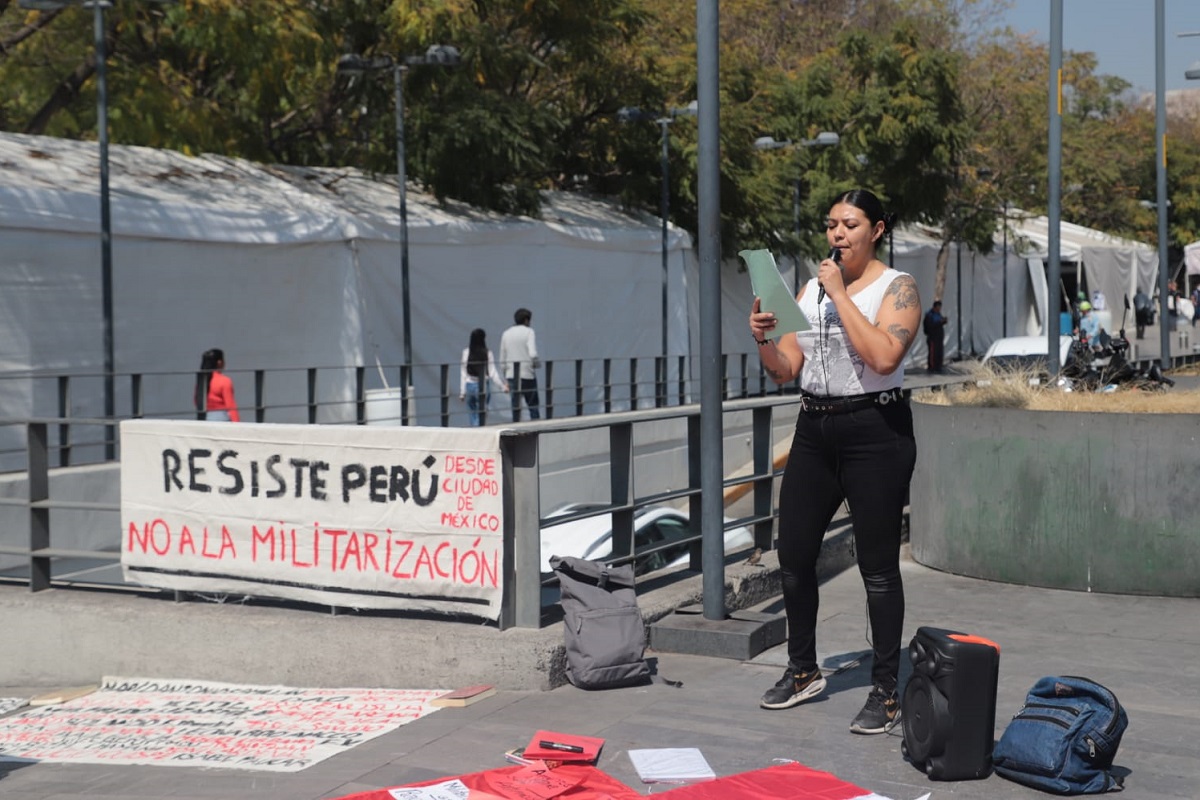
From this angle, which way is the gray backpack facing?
toward the camera

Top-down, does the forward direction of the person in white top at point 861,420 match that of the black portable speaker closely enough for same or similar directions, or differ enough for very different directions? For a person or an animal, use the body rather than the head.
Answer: same or similar directions

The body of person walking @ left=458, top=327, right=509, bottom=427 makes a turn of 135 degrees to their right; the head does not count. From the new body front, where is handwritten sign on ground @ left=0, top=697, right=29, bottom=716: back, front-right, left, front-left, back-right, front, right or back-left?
front-right

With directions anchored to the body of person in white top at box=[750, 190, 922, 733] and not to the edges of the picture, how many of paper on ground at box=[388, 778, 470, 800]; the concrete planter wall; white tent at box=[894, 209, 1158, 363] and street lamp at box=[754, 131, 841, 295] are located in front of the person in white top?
1

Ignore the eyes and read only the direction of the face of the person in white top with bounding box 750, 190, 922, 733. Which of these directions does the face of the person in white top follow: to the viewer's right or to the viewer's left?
to the viewer's left

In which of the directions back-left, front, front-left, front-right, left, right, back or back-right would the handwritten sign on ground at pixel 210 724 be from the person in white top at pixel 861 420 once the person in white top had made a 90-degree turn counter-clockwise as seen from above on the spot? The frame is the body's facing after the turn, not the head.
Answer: back-right

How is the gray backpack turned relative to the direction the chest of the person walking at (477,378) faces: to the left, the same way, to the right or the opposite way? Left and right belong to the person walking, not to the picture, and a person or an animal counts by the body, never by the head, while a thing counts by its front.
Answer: the opposite way

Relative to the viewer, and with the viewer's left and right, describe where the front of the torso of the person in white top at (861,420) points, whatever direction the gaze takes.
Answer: facing the viewer and to the left of the viewer

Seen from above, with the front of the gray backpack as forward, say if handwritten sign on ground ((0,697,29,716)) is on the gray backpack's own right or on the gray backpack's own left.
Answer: on the gray backpack's own right

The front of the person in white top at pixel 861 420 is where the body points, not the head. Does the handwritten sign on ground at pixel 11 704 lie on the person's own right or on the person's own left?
on the person's own right

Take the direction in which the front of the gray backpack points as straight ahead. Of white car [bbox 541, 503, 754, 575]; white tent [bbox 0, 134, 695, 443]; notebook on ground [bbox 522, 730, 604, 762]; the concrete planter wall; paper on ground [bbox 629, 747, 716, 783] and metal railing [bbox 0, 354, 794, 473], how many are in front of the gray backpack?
2

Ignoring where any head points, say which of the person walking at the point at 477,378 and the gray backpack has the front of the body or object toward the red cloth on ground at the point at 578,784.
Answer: the gray backpack

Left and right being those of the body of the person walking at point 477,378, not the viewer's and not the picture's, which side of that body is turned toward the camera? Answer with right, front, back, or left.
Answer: back

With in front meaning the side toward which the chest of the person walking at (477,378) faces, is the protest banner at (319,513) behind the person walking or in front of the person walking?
behind

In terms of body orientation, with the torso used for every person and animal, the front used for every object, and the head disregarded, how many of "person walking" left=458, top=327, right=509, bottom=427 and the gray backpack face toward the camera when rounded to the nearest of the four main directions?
1

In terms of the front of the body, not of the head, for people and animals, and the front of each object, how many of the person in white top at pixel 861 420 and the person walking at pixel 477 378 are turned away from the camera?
1

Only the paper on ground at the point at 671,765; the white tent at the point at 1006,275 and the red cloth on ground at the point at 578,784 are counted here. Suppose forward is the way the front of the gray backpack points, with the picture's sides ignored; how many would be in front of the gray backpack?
2

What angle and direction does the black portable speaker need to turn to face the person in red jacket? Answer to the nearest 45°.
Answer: approximately 90° to its right
